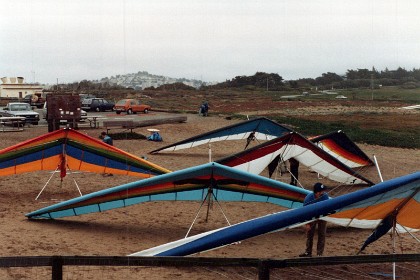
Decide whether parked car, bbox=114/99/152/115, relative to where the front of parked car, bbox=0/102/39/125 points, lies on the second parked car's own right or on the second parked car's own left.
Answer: on the second parked car's own left
